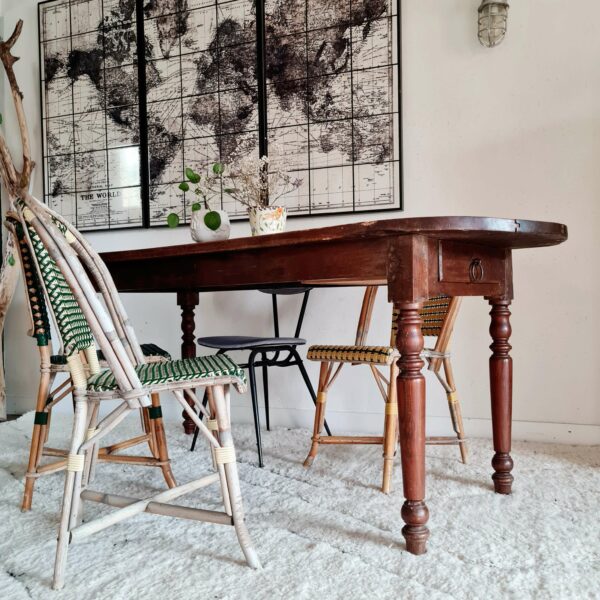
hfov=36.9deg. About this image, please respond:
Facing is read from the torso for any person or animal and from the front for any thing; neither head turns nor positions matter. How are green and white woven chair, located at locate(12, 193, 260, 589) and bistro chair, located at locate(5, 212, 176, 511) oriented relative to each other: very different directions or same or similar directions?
same or similar directions

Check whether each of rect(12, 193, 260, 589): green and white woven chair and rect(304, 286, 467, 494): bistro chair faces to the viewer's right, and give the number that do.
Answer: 1

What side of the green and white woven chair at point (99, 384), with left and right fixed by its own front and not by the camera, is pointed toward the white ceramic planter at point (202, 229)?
left

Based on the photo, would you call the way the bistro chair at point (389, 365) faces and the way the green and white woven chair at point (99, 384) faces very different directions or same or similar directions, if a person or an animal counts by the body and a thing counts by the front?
very different directions

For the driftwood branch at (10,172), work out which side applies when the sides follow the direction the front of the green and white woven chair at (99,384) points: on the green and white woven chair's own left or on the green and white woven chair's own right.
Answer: on the green and white woven chair's own left

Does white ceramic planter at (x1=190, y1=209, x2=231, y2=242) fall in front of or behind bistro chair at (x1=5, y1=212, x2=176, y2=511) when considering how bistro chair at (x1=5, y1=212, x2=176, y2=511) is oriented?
in front

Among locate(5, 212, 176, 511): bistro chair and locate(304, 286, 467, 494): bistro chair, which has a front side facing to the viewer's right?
locate(5, 212, 176, 511): bistro chair

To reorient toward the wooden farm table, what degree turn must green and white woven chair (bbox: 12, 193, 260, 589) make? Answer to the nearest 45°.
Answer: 0° — it already faces it

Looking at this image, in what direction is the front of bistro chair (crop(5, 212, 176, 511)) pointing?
to the viewer's right

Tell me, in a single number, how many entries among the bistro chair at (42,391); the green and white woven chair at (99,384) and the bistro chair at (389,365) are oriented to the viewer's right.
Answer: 2

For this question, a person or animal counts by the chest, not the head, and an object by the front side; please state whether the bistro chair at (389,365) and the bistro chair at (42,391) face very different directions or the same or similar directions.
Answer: very different directions

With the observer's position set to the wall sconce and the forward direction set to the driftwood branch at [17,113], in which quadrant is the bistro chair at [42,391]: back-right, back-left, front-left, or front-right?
front-left

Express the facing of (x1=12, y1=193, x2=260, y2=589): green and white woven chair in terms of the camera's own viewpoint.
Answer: facing to the right of the viewer

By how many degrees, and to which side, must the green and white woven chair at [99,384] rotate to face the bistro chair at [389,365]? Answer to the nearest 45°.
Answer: approximately 45° to its left

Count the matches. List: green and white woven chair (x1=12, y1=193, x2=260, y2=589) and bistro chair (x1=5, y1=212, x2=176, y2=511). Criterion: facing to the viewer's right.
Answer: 2

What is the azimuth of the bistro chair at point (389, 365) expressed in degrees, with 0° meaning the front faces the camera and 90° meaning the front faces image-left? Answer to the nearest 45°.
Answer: approximately 45°
